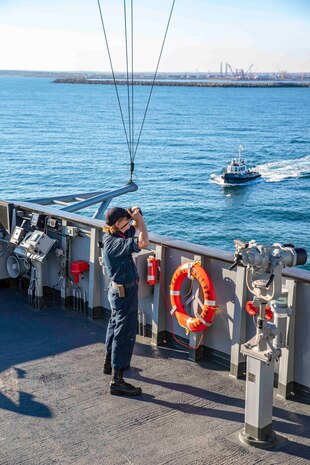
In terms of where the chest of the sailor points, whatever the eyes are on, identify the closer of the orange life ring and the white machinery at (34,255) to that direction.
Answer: the orange life ring

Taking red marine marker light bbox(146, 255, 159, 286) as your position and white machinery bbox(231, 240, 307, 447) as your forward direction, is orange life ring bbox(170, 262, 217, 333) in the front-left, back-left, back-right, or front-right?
front-left

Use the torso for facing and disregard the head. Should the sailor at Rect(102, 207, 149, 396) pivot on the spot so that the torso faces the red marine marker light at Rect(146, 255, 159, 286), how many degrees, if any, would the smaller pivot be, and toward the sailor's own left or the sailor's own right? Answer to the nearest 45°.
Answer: approximately 90° to the sailor's own left

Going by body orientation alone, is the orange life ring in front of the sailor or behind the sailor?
in front

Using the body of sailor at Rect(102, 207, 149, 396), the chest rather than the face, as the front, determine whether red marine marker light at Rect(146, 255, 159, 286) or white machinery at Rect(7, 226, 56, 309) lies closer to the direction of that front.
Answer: the red marine marker light

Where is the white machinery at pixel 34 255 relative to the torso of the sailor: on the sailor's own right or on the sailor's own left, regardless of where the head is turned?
on the sailor's own left

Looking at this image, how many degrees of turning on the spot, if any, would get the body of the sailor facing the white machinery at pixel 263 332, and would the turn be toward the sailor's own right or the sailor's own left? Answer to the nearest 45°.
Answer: approximately 45° to the sailor's own right

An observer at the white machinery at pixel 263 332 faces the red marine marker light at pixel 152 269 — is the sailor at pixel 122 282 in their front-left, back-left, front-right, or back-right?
front-left

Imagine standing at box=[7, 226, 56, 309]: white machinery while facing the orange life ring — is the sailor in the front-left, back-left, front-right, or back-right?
front-right

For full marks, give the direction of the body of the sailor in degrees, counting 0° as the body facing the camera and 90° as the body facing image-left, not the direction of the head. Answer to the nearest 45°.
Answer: approximately 270°
